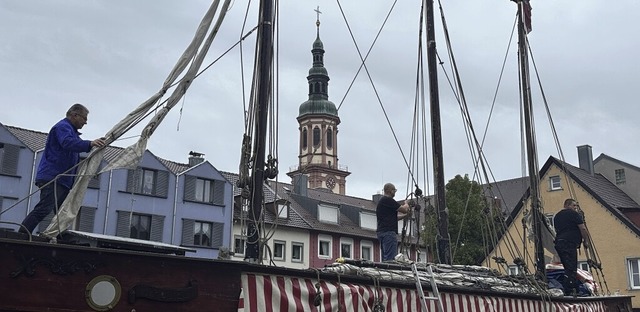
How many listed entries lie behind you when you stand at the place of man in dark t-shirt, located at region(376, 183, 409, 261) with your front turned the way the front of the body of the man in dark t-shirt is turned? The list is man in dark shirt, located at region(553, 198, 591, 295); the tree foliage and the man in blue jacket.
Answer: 1

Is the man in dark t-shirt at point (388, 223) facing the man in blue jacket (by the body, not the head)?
no

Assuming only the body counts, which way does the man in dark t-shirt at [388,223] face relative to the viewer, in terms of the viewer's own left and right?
facing away from the viewer and to the right of the viewer

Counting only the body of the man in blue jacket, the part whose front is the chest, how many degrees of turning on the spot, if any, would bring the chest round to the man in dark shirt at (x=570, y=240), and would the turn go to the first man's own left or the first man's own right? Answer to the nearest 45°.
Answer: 0° — they already face them

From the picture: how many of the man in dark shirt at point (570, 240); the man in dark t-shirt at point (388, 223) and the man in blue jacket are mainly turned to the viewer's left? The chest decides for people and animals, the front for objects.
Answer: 0

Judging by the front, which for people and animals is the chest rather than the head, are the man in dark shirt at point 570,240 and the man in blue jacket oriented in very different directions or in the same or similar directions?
same or similar directions

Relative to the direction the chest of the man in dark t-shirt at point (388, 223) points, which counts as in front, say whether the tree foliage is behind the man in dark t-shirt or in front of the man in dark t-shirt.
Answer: in front

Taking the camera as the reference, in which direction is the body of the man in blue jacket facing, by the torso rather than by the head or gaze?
to the viewer's right

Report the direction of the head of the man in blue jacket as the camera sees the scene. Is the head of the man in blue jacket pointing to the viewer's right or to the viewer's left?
to the viewer's right

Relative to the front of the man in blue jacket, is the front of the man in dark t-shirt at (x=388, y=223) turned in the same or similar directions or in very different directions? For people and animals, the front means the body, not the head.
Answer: same or similar directions

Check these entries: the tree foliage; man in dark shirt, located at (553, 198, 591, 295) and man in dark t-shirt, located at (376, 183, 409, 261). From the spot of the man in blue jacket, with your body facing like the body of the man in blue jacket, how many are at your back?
0

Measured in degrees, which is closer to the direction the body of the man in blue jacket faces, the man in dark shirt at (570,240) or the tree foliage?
the man in dark shirt

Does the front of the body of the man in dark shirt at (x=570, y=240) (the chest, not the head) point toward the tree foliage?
no

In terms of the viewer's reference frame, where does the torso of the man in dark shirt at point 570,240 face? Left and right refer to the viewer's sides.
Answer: facing away from the viewer and to the right of the viewer
